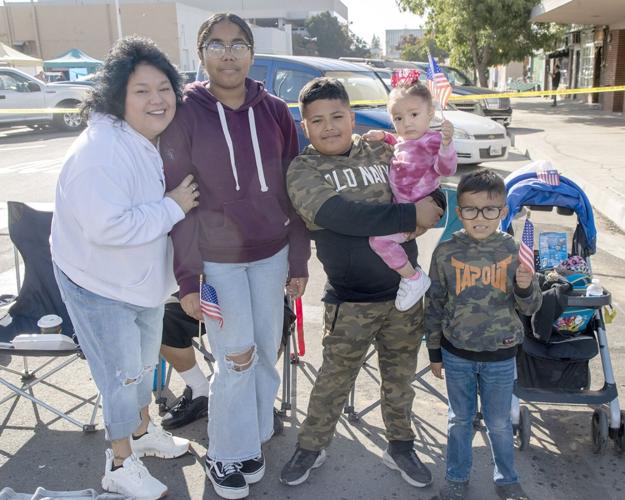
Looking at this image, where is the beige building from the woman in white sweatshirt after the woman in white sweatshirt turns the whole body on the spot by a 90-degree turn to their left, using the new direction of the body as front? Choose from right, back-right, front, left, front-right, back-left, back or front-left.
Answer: front-left

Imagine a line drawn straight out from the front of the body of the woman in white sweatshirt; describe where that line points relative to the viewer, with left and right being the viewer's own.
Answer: facing the viewer and to the right of the viewer

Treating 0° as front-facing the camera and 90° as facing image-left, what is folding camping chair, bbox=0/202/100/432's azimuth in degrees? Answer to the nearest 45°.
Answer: approximately 315°

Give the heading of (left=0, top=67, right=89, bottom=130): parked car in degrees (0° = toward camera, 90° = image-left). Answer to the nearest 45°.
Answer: approximately 270°

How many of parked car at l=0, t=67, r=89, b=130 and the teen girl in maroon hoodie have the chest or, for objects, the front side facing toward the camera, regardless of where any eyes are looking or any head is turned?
1

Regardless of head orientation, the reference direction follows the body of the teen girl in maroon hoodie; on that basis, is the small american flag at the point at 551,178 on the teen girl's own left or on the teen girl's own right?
on the teen girl's own left

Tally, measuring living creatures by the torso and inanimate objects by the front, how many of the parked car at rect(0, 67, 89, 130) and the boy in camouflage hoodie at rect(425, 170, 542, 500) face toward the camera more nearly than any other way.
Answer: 1

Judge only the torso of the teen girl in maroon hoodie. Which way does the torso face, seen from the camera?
toward the camera

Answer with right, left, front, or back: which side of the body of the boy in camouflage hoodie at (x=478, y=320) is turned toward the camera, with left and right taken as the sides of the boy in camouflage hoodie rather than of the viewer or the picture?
front

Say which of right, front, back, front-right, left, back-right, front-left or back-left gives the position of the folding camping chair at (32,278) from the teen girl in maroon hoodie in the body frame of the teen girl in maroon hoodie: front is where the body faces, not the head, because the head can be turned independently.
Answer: back-right
